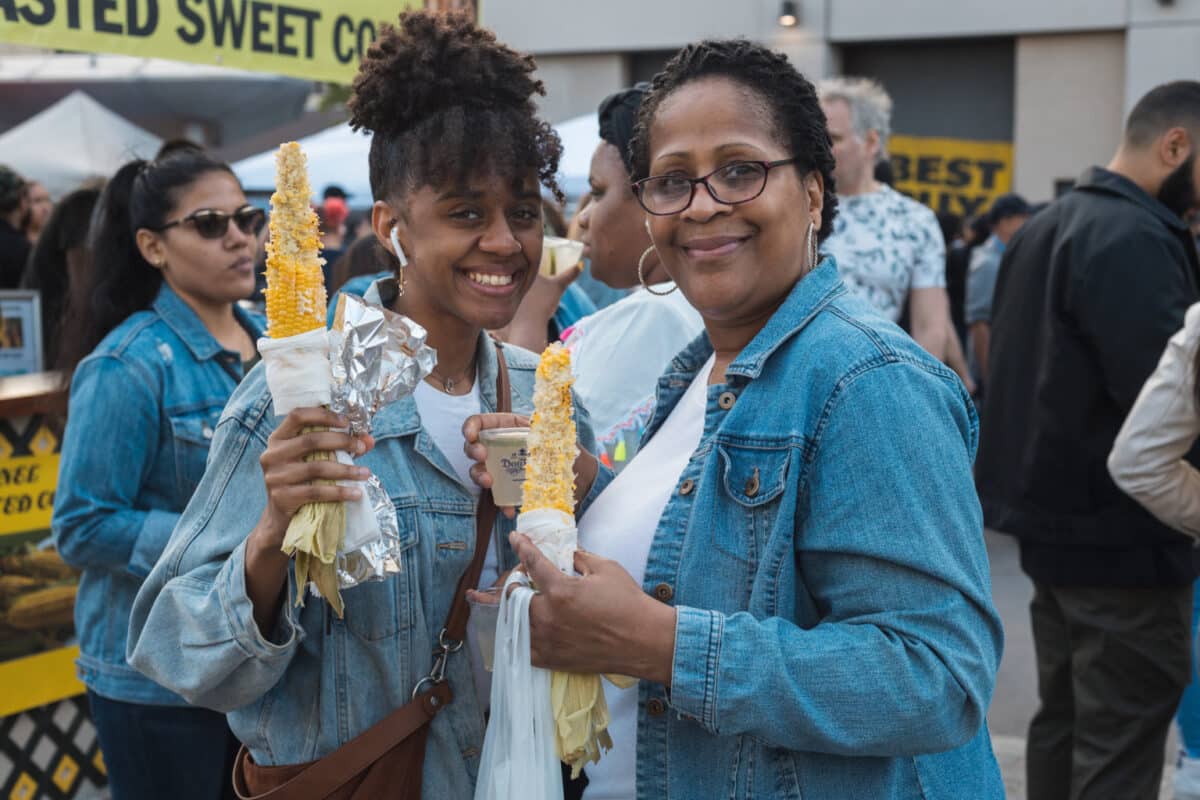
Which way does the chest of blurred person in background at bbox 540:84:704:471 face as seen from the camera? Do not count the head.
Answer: to the viewer's left

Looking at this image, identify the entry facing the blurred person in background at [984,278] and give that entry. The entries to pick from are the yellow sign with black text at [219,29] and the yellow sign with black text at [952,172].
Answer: the yellow sign with black text at [952,172]

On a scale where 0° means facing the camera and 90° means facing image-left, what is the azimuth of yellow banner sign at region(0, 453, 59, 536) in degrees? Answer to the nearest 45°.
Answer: approximately 0°

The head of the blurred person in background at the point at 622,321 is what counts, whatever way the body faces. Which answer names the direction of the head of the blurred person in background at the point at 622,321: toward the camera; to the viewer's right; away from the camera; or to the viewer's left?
to the viewer's left

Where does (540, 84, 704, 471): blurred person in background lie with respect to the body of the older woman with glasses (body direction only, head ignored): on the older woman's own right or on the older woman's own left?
on the older woman's own right

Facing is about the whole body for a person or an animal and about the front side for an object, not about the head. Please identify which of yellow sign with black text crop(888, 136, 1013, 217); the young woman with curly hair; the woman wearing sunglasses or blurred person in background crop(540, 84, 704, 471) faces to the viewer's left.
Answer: the blurred person in background

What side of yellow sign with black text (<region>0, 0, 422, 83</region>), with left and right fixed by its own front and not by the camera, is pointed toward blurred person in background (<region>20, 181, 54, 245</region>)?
back
